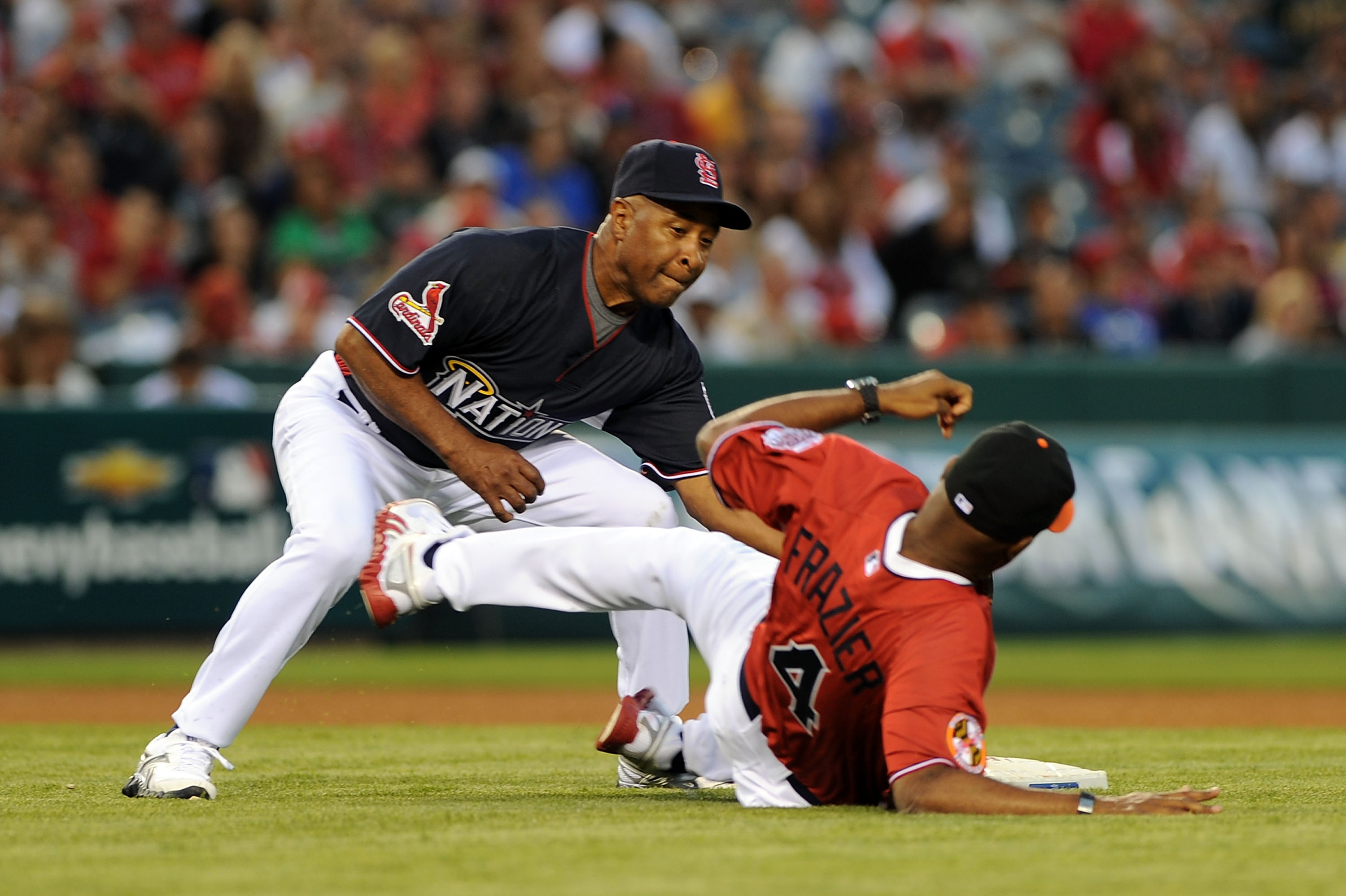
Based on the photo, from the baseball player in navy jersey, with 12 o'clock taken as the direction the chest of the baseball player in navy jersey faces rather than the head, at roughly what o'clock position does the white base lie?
The white base is roughly at 11 o'clock from the baseball player in navy jersey.

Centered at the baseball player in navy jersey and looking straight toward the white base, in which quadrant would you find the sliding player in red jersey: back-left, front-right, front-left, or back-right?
front-right

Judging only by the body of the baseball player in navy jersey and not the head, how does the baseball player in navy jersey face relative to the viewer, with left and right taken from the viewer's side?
facing the viewer and to the right of the viewer

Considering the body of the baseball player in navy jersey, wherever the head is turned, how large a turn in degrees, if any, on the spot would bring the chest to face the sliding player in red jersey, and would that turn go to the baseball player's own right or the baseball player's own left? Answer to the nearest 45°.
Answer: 0° — they already face them

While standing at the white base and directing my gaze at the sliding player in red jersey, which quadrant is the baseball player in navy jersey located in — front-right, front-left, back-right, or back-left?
front-right
